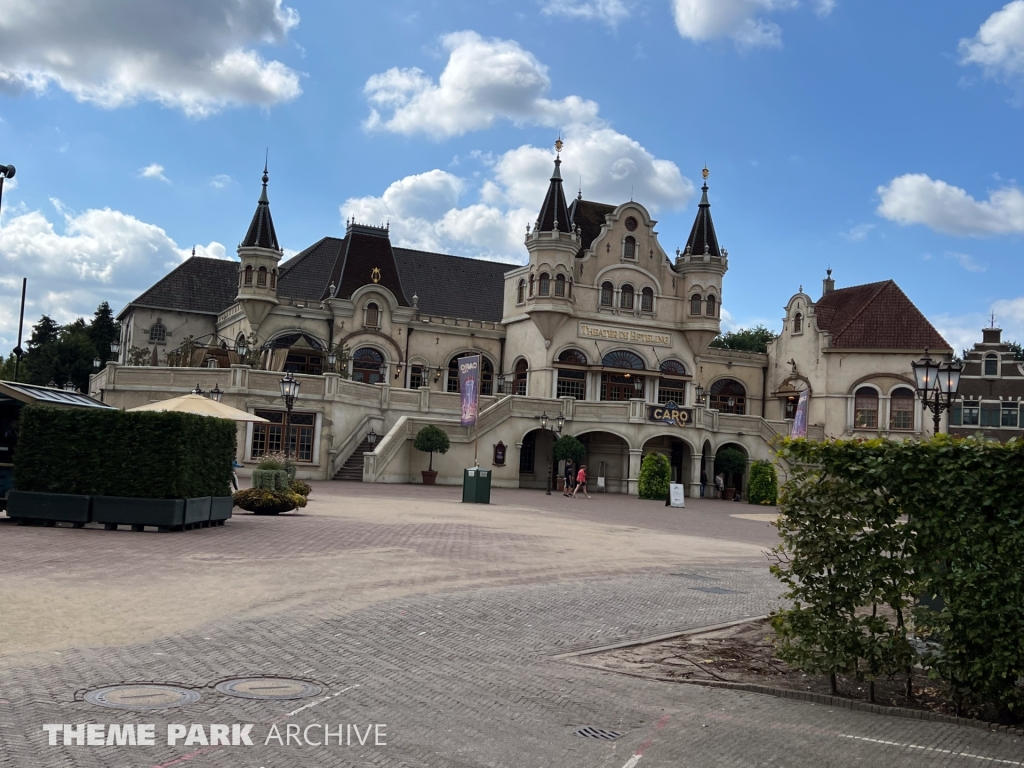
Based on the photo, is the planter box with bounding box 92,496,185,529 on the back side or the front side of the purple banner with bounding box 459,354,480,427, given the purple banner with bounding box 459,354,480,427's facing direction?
on the front side

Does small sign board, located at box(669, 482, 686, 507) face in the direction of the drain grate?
yes

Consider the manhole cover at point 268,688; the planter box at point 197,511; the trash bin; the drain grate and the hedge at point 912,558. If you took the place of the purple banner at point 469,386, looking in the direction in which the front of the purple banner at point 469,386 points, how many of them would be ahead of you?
5

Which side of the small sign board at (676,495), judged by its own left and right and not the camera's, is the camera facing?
front

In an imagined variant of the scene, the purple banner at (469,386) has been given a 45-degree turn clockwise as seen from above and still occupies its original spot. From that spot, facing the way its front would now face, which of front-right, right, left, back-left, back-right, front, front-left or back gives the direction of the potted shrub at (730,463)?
back

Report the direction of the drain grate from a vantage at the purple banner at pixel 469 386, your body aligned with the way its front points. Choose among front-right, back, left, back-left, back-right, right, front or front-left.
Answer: front

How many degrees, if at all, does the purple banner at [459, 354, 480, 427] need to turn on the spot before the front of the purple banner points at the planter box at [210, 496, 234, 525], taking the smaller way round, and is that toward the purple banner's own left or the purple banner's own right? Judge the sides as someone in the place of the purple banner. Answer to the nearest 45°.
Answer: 0° — it already faces it

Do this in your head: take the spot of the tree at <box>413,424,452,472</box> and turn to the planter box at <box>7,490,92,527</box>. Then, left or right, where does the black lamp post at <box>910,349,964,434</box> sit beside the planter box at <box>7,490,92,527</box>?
left

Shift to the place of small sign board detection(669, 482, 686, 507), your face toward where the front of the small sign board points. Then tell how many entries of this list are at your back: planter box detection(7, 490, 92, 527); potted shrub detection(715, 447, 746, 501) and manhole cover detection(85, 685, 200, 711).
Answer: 1

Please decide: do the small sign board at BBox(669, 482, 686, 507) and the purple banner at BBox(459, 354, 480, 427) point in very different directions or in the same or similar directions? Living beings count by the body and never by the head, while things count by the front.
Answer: same or similar directions

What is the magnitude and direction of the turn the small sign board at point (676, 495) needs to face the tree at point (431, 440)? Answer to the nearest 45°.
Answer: approximately 90° to its right

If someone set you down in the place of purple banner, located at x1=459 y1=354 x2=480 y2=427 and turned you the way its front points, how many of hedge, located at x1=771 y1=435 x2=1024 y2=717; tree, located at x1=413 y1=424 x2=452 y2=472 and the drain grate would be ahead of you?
2

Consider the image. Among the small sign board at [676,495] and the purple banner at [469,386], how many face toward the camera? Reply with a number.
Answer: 2

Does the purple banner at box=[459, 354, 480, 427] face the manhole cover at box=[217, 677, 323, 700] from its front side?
yes

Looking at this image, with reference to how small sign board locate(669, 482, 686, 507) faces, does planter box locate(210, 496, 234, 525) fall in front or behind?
in front
